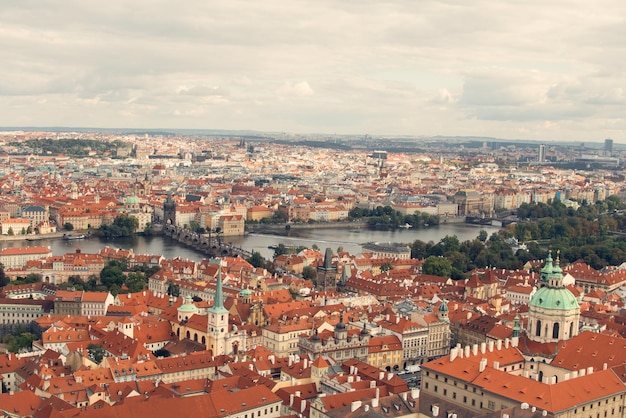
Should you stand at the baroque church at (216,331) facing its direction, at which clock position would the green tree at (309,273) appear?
The green tree is roughly at 8 o'clock from the baroque church.

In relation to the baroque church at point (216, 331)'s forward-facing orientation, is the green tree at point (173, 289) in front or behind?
behind

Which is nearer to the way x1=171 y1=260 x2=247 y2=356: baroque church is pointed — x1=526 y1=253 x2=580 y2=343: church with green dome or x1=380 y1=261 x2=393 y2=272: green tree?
the church with green dome

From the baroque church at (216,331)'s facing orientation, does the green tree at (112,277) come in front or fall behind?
behind

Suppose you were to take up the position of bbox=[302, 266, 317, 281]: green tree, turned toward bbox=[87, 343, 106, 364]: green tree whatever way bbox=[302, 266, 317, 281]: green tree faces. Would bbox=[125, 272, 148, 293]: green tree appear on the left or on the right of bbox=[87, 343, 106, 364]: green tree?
right

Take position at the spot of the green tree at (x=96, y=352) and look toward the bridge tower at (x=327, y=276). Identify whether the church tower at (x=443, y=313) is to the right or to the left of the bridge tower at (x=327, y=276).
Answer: right

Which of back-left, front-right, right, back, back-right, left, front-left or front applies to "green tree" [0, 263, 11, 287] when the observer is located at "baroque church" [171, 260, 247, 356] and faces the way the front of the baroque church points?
back

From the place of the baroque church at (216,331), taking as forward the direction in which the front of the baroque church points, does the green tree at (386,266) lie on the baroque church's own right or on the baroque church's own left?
on the baroque church's own left

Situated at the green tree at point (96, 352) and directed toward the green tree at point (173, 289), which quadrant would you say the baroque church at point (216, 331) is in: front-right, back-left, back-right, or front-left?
front-right

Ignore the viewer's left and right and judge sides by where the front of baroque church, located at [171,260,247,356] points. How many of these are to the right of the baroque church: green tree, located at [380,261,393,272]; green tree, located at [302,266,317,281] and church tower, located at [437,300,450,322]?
0

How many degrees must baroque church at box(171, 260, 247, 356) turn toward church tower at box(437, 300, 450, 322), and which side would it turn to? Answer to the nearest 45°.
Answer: approximately 45° to its left

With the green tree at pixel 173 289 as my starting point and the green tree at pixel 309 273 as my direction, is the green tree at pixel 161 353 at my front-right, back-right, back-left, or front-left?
back-right

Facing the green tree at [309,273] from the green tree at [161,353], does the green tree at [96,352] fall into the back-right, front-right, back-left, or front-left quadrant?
back-left

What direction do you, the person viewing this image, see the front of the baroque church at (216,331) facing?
facing the viewer and to the right of the viewer

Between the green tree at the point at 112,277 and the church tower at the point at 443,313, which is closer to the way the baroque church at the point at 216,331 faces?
the church tower
